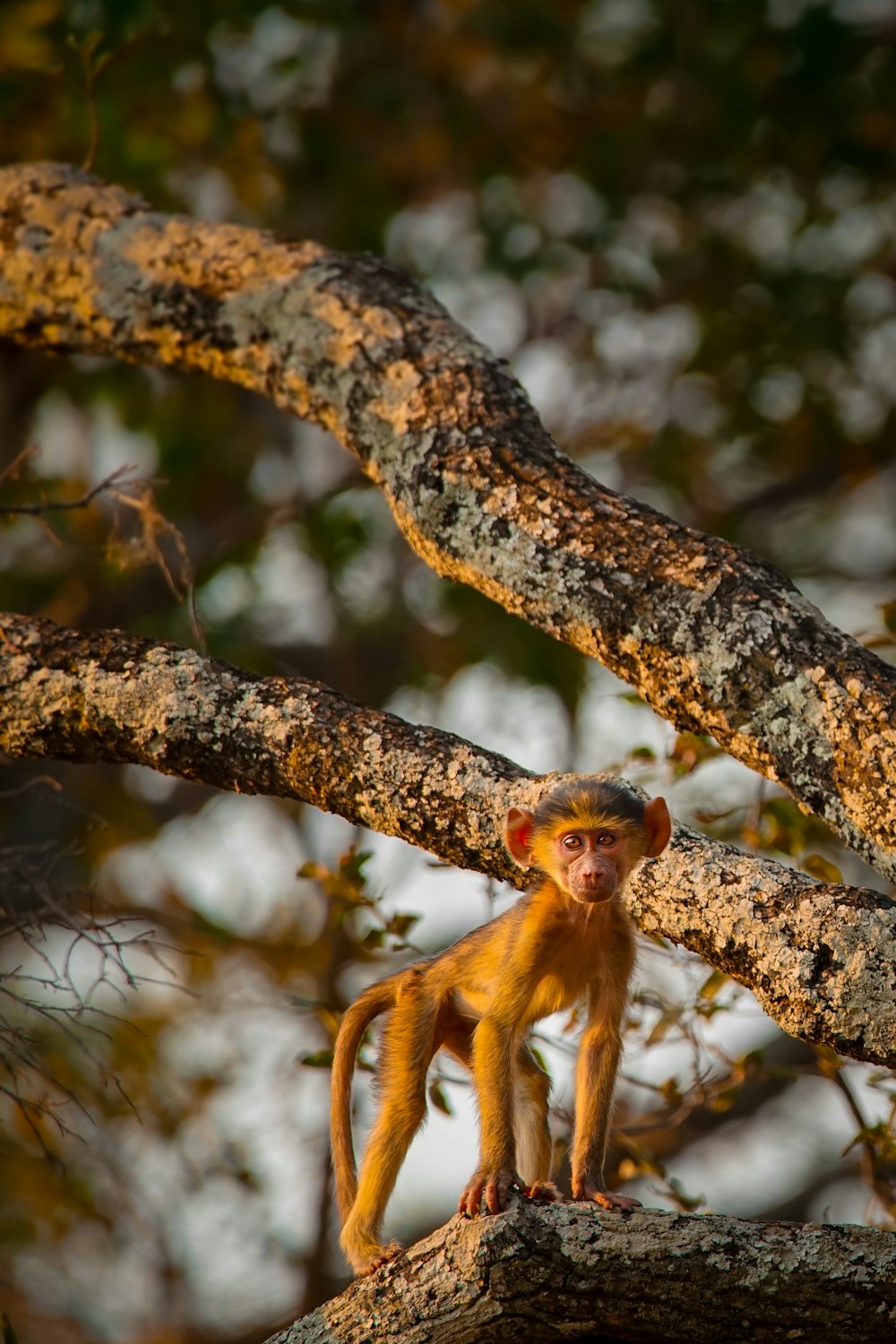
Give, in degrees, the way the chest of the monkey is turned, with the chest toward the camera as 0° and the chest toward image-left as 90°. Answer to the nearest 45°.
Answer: approximately 315°
